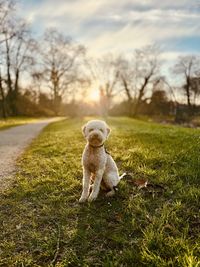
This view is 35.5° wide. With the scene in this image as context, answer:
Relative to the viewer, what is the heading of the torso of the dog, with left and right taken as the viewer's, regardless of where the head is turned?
facing the viewer and to the left of the viewer
